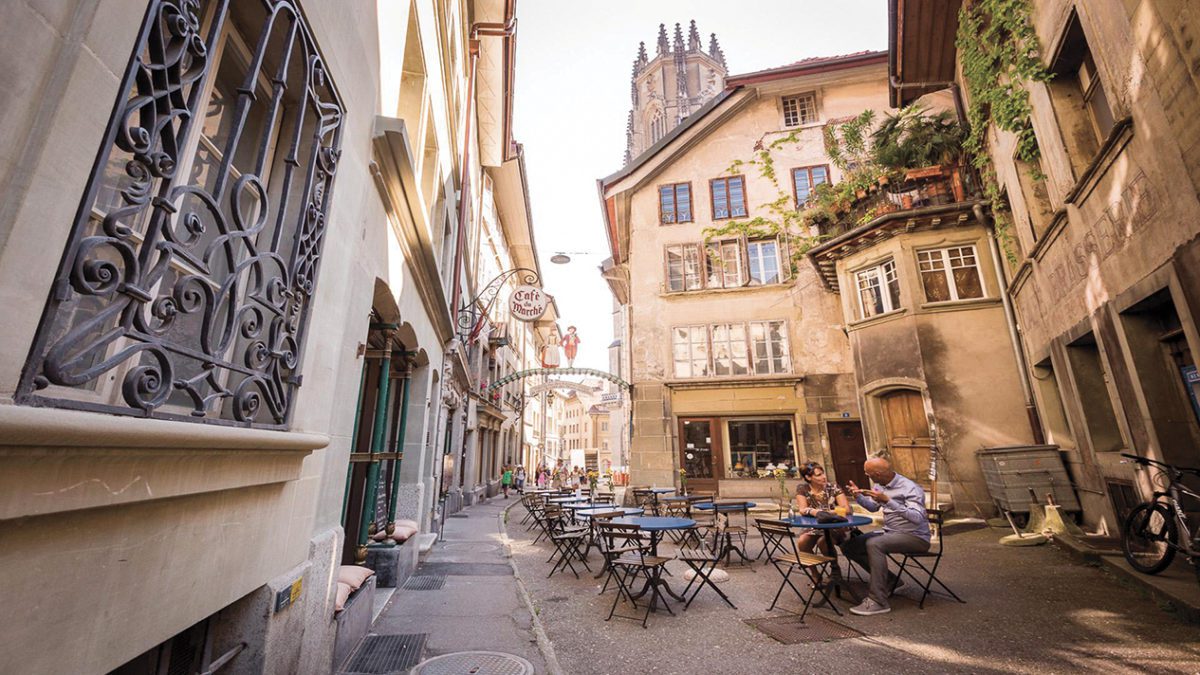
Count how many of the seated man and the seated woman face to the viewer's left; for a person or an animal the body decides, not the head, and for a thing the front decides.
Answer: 1

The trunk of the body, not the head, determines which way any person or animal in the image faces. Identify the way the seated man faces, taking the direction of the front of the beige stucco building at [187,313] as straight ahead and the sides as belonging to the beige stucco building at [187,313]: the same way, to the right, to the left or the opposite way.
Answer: the opposite way

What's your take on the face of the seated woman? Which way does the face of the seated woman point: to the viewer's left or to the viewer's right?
to the viewer's right

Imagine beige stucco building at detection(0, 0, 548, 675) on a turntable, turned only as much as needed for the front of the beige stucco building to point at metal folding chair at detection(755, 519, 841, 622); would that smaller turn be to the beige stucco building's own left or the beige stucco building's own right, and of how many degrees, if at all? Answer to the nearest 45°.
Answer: approximately 45° to the beige stucco building's own left

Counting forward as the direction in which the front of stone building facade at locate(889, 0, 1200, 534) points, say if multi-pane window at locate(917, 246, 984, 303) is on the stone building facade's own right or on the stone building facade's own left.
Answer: on the stone building facade's own right

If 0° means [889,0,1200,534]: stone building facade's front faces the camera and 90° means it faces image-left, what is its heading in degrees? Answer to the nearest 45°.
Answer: approximately 45°

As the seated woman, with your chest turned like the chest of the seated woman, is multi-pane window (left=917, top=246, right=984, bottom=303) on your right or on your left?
on your left

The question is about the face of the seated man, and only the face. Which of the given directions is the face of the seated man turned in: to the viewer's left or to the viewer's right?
to the viewer's left

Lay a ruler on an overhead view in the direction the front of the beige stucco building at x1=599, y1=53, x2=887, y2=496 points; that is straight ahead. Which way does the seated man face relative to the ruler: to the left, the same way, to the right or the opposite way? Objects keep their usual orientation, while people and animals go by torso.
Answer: to the right
